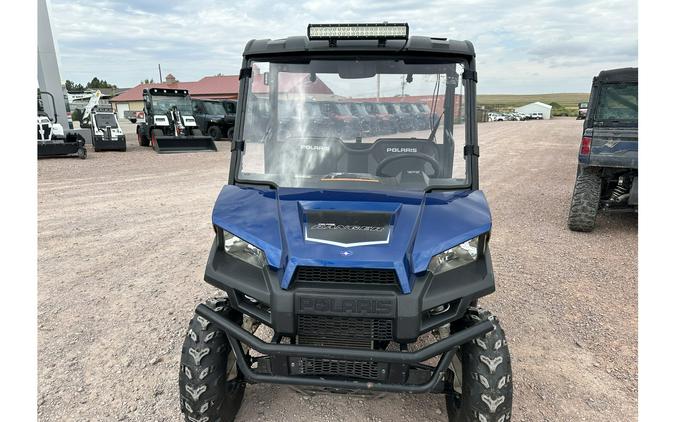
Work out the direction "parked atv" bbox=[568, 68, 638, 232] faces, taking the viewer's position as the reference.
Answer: facing away from the viewer

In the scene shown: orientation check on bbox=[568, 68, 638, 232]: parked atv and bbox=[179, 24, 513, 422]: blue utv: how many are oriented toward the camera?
1

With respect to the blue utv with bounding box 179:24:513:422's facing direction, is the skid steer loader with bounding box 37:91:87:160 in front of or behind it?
behind

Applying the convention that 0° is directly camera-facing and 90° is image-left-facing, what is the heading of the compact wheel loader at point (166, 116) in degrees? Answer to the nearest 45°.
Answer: approximately 315°

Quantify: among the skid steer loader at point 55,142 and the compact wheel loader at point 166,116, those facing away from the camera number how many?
0

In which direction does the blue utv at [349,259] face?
toward the camera

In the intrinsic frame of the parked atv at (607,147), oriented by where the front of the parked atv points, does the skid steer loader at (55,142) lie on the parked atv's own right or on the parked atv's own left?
on the parked atv's own left

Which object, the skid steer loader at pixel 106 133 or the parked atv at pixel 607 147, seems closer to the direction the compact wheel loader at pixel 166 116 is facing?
the parked atv

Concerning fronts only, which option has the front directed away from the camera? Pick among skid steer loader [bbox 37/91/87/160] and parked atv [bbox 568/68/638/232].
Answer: the parked atv

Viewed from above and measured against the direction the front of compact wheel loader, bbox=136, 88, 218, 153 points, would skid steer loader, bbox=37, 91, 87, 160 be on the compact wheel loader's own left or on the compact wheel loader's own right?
on the compact wheel loader's own right

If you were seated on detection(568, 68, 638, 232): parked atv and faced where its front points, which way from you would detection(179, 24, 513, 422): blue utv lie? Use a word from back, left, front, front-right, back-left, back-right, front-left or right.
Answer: back
